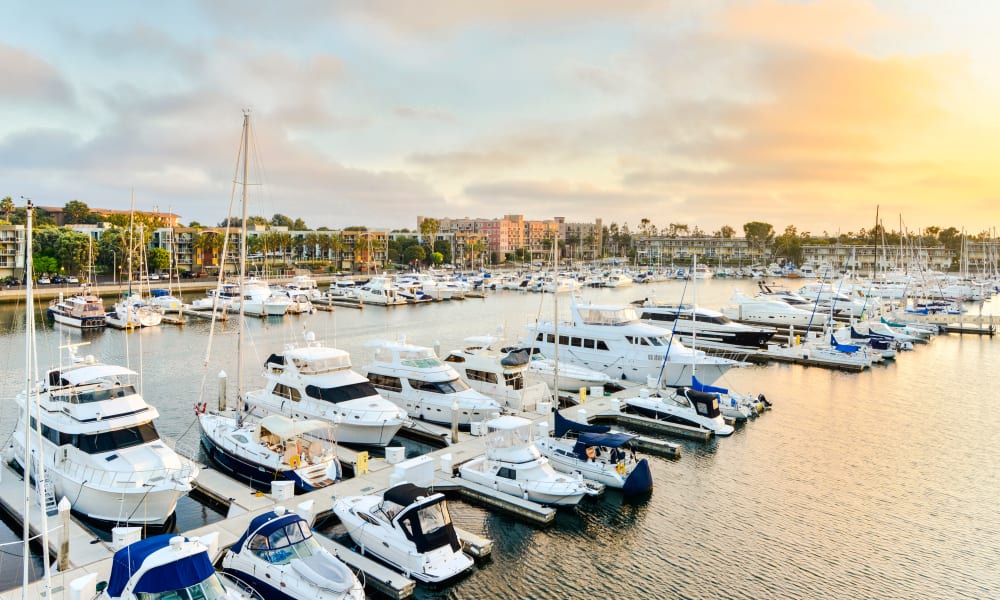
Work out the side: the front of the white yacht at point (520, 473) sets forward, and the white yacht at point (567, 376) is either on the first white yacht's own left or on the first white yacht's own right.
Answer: on the first white yacht's own left

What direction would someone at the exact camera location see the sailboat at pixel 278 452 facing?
facing away from the viewer and to the left of the viewer

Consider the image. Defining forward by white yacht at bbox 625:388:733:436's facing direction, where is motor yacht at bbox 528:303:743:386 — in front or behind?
in front

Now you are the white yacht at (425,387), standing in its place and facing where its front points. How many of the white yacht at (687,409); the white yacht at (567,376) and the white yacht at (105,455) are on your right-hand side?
1

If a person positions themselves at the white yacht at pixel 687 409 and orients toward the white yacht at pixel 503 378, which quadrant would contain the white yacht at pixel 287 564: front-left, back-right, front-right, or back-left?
front-left

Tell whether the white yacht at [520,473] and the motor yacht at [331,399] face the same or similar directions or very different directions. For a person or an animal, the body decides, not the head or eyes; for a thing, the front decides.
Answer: same or similar directions

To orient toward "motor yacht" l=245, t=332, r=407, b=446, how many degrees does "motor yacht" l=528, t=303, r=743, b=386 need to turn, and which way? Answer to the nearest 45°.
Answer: approximately 90° to its right

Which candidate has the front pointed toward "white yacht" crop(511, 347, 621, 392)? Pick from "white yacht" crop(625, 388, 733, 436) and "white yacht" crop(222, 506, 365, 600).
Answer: "white yacht" crop(625, 388, 733, 436)

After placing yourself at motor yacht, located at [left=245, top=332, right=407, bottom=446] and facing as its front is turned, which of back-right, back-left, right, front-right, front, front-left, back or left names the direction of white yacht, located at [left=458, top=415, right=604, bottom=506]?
front

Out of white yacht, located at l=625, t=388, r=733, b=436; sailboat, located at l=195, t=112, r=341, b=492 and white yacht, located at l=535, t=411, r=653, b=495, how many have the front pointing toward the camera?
0

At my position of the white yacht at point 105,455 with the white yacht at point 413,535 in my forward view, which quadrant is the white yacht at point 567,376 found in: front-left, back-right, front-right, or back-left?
front-left
